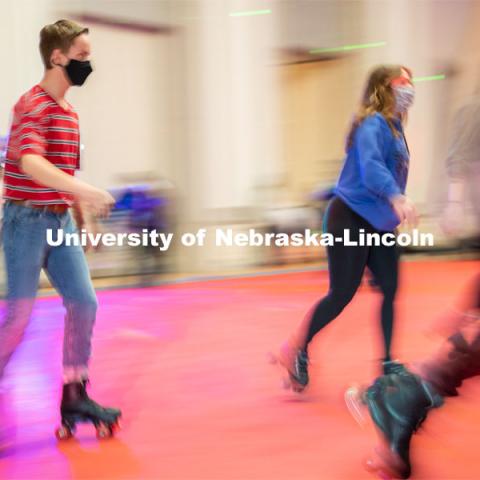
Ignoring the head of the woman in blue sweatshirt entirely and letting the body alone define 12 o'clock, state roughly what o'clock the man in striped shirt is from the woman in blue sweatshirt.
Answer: The man in striped shirt is roughly at 5 o'clock from the woman in blue sweatshirt.

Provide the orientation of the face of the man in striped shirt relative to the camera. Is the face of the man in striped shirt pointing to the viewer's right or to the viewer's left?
to the viewer's right

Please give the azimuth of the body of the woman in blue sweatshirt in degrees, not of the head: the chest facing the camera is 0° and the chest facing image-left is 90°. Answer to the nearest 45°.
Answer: approximately 270°
